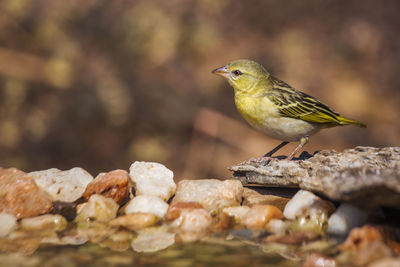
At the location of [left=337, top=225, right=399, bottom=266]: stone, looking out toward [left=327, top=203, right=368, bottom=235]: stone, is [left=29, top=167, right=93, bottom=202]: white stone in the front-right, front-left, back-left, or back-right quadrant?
front-left

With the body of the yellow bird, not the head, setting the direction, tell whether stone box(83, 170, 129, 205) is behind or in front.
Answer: in front

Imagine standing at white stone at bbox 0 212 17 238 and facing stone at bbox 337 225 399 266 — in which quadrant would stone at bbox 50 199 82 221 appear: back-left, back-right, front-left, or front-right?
front-left

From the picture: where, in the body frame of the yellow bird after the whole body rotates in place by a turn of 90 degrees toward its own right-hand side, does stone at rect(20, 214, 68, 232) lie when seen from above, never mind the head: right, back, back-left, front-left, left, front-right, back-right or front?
back-left

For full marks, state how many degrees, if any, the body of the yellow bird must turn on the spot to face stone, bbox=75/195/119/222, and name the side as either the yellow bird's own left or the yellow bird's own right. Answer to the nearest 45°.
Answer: approximately 45° to the yellow bird's own left

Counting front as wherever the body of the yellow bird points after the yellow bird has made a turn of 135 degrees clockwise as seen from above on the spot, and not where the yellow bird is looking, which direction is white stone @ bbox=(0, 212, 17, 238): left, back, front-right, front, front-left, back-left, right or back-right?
back

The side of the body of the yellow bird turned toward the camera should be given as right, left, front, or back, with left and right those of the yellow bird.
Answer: left

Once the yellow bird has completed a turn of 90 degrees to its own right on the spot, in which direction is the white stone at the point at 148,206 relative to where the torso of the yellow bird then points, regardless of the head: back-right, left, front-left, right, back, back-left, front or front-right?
back-left

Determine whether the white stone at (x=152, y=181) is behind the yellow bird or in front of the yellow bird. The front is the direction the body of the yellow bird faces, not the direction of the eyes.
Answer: in front

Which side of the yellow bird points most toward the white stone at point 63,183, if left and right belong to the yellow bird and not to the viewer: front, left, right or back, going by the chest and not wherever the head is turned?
front

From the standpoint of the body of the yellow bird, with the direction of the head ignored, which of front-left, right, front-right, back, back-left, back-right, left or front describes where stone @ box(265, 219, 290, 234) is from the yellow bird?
left

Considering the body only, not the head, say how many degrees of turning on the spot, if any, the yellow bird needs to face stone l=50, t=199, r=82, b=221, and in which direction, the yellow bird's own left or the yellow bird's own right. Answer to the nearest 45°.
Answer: approximately 45° to the yellow bird's own left

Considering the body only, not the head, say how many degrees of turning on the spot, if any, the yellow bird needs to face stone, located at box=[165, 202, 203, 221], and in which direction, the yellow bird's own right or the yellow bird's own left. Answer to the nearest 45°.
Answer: approximately 45° to the yellow bird's own left

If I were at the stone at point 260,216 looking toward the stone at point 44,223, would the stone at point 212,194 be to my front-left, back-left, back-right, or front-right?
front-right

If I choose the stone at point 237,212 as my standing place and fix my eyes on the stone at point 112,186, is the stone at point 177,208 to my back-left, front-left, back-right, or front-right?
front-left

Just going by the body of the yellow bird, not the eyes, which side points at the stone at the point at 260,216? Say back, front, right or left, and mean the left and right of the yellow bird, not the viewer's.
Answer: left

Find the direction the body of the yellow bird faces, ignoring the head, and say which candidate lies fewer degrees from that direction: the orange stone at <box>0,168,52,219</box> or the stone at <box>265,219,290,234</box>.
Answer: the orange stone
